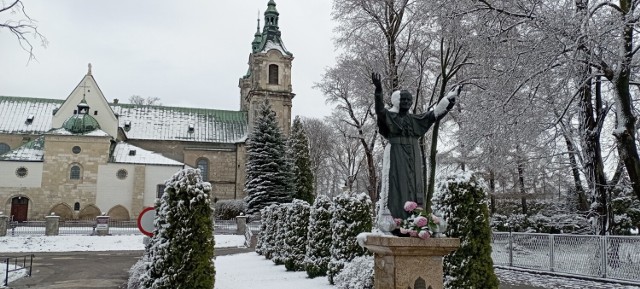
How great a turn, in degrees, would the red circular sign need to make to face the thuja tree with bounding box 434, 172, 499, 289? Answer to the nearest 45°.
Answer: approximately 45° to its left

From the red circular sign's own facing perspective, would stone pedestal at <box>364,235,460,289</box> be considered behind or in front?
in front

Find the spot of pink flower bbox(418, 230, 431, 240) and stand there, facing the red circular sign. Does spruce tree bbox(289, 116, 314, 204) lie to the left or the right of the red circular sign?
right

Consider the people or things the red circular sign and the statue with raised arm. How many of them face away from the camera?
0

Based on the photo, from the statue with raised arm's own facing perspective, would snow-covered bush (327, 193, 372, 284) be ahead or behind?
behind

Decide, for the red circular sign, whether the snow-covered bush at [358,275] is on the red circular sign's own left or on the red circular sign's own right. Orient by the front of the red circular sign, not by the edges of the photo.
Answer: on the red circular sign's own left

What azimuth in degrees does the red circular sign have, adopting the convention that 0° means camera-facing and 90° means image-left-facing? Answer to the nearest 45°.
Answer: approximately 0°
